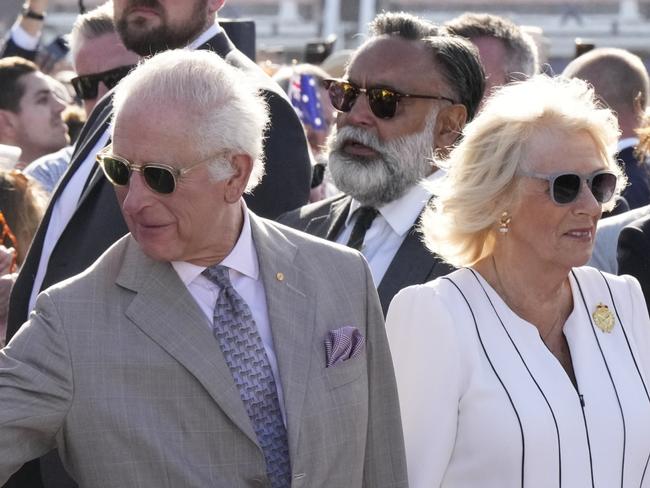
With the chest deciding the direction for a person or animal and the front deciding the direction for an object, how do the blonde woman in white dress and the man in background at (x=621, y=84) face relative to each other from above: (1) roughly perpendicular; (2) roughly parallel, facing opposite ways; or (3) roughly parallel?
roughly parallel, facing opposite ways

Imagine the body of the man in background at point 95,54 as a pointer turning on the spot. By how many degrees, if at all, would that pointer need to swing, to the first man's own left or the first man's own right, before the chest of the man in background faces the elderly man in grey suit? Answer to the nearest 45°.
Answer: approximately 45° to the first man's own left

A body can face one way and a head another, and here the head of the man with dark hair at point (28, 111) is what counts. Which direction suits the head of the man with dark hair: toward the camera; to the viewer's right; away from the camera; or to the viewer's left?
to the viewer's right

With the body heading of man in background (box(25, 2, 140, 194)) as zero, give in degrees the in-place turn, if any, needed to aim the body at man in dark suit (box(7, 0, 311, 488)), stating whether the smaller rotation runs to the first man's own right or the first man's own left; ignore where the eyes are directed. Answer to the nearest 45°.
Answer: approximately 45° to the first man's own left

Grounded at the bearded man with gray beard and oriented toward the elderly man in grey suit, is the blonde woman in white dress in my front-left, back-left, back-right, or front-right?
front-left

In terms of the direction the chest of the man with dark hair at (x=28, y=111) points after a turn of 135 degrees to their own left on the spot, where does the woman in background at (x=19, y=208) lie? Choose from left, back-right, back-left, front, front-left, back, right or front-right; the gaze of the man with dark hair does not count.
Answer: back-left

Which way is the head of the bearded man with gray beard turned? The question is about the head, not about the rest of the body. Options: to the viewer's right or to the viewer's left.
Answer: to the viewer's left

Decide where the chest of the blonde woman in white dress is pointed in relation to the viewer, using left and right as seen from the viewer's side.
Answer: facing the viewer and to the right of the viewer

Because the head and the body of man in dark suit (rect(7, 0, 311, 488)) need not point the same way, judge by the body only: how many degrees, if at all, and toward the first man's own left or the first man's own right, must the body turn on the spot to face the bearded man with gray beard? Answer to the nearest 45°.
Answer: approximately 135° to the first man's own left

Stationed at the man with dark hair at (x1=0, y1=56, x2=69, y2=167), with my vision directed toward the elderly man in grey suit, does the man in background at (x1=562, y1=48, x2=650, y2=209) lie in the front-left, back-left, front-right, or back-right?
front-left

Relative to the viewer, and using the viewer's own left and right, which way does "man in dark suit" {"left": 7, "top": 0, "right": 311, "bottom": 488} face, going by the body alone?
facing the viewer and to the left of the viewer

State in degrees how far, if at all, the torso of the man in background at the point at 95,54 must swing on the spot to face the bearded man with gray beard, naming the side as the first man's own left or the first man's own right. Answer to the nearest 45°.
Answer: approximately 90° to the first man's own left
